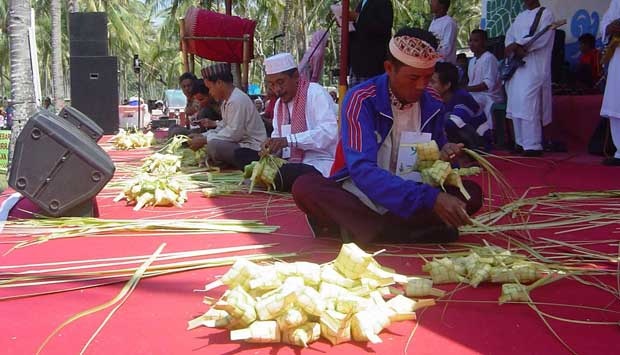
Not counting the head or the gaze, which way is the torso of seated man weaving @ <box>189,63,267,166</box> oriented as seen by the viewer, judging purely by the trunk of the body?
to the viewer's left

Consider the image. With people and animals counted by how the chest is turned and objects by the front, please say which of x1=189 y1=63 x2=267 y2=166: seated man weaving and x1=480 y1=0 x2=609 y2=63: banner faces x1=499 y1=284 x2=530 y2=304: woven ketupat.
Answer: the banner

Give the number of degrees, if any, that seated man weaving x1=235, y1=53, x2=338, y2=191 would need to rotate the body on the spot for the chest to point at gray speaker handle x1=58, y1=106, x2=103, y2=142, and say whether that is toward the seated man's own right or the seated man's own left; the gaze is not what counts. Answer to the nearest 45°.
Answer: approximately 90° to the seated man's own right

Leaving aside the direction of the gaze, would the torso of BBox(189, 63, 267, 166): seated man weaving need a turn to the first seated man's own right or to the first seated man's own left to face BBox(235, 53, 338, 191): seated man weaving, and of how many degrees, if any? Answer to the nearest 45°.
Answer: approximately 90° to the first seated man's own left

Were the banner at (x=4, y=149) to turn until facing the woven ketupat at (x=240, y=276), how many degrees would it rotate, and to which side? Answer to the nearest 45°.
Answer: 0° — it already faces it

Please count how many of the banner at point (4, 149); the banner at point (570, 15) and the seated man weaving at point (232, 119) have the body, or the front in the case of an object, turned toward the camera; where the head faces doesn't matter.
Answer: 2

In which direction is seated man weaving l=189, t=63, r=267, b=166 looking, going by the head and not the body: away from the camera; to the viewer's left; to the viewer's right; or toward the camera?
to the viewer's left
